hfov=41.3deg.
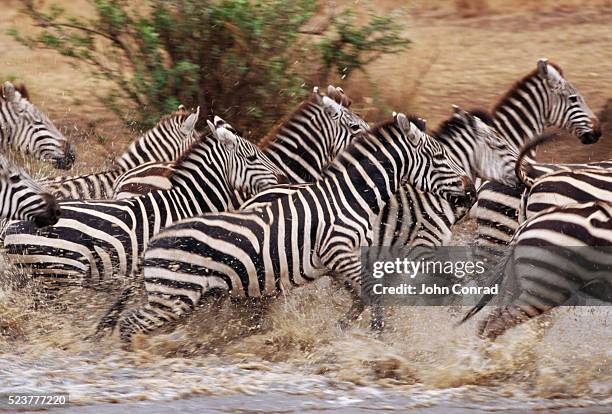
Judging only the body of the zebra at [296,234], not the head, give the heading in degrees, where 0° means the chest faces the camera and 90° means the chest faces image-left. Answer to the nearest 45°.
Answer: approximately 270°

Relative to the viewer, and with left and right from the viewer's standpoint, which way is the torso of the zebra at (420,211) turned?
facing to the right of the viewer

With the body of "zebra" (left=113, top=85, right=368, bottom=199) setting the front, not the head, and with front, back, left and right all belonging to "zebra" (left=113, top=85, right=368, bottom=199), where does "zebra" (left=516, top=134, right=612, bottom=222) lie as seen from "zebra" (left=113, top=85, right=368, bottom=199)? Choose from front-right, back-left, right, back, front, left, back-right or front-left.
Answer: front-right

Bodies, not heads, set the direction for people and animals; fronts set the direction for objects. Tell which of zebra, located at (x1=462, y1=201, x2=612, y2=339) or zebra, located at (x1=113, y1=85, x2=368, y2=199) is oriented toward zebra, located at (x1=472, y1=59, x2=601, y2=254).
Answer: zebra, located at (x1=113, y1=85, x2=368, y2=199)

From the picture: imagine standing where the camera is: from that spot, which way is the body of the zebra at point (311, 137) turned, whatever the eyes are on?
to the viewer's right

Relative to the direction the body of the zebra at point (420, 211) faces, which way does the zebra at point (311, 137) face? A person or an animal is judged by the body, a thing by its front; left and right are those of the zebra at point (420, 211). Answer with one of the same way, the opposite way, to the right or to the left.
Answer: the same way

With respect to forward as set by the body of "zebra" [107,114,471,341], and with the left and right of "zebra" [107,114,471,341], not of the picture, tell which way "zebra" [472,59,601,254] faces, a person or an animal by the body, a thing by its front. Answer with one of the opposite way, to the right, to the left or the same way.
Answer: the same way

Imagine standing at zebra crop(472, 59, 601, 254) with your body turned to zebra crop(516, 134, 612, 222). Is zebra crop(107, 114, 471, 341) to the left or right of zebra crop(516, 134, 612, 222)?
right

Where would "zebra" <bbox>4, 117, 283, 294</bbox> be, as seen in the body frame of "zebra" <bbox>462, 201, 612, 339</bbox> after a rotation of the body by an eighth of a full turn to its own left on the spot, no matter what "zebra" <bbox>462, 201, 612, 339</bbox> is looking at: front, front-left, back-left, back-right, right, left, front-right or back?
back-left

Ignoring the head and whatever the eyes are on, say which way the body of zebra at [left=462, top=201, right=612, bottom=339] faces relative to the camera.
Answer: to the viewer's right

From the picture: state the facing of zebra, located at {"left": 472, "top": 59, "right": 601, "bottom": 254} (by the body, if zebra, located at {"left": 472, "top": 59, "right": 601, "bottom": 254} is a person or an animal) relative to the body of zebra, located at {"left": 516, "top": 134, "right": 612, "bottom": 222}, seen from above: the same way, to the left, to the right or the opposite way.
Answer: the same way

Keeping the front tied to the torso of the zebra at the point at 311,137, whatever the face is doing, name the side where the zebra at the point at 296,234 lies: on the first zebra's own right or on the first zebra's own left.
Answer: on the first zebra's own right

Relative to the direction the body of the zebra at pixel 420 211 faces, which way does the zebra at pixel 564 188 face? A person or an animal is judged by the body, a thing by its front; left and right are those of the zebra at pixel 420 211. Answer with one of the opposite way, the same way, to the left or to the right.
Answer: the same way

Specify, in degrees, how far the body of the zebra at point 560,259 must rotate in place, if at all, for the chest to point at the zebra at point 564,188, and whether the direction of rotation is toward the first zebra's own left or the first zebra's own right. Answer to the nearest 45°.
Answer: approximately 90° to the first zebra's own left

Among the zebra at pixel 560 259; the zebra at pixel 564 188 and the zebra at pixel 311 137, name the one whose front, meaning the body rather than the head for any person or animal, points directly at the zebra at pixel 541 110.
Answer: the zebra at pixel 311 137

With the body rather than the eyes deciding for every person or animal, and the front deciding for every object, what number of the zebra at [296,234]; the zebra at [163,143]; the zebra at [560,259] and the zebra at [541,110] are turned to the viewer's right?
4

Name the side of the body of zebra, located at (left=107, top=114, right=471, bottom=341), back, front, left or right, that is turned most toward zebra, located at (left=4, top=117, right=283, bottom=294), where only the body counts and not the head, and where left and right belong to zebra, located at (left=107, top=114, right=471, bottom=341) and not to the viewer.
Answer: back
